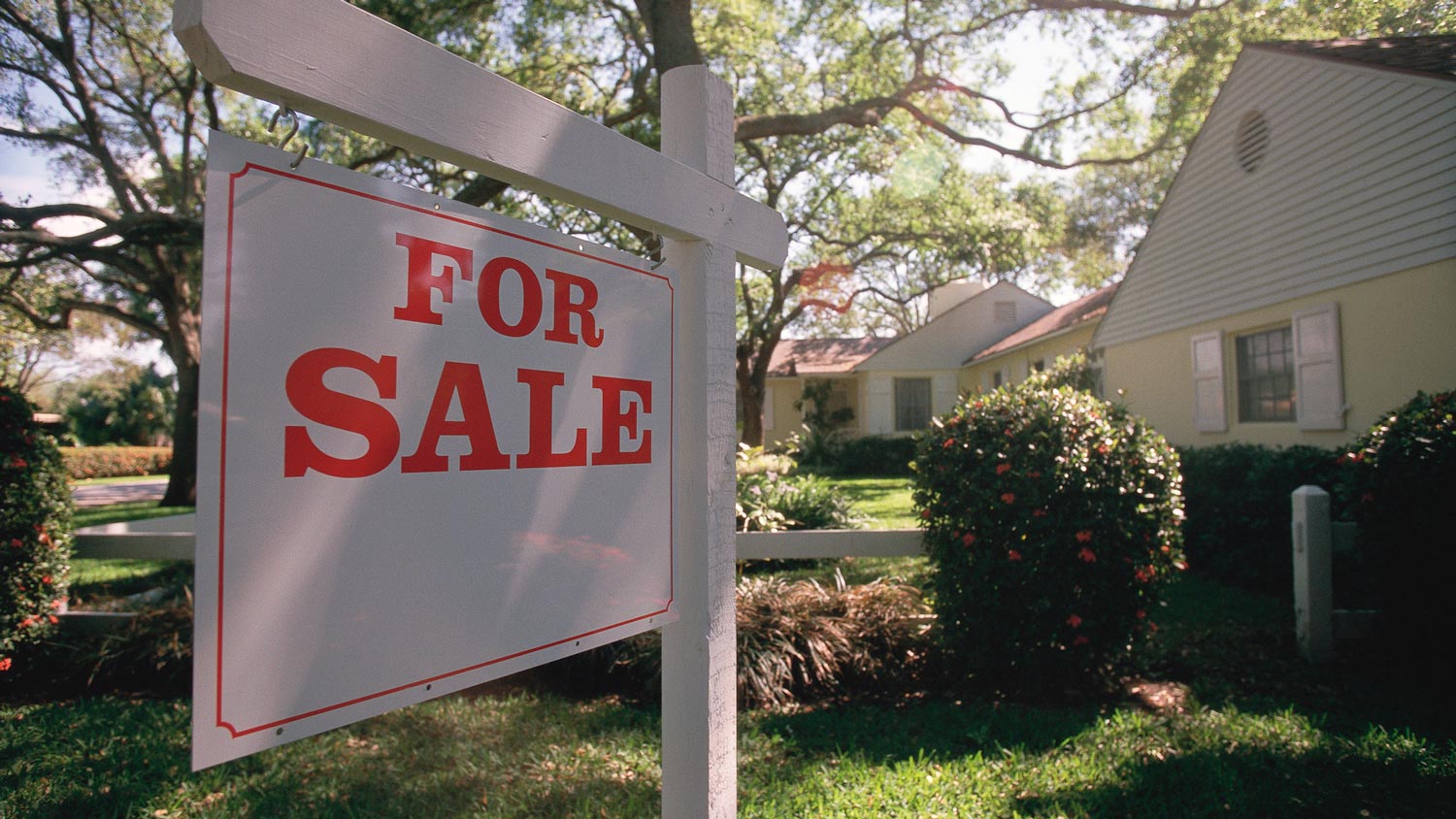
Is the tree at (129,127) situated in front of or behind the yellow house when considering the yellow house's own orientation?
in front

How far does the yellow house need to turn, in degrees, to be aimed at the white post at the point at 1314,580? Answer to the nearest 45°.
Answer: approximately 45° to its left

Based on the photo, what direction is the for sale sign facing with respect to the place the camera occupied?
facing the viewer and to the right of the viewer

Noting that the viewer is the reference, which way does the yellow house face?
facing the viewer and to the left of the viewer

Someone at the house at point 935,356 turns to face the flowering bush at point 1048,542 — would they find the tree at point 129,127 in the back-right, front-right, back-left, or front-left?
front-right

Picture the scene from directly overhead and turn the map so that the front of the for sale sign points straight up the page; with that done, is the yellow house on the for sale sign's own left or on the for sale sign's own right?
on the for sale sign's own left

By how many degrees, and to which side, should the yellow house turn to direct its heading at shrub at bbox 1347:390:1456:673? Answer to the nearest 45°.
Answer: approximately 45° to its left

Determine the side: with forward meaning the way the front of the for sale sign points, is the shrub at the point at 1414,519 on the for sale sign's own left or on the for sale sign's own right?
on the for sale sign's own left

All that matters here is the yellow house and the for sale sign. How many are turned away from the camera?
0

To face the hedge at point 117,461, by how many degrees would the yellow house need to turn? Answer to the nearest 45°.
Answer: approximately 45° to its right

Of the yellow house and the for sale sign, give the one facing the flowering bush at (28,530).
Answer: the yellow house

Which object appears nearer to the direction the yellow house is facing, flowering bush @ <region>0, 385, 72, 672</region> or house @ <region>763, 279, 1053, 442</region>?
the flowering bush

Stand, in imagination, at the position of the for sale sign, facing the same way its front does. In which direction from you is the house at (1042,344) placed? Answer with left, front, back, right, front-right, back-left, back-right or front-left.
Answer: left

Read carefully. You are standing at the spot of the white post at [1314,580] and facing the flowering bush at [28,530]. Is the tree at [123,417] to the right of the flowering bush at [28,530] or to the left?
right

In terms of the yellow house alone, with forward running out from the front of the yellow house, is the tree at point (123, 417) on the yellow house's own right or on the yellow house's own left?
on the yellow house's own right
